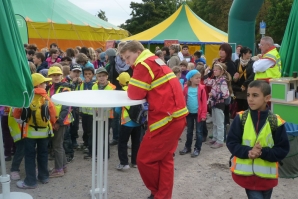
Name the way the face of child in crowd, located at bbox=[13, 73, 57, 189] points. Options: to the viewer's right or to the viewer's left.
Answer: to the viewer's right

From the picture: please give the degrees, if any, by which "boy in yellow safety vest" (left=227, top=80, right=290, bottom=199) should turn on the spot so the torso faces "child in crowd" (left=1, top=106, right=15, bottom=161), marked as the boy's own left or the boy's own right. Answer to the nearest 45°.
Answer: approximately 90° to the boy's own right

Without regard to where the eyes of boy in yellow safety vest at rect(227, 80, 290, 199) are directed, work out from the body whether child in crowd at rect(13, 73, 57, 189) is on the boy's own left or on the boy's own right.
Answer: on the boy's own right
